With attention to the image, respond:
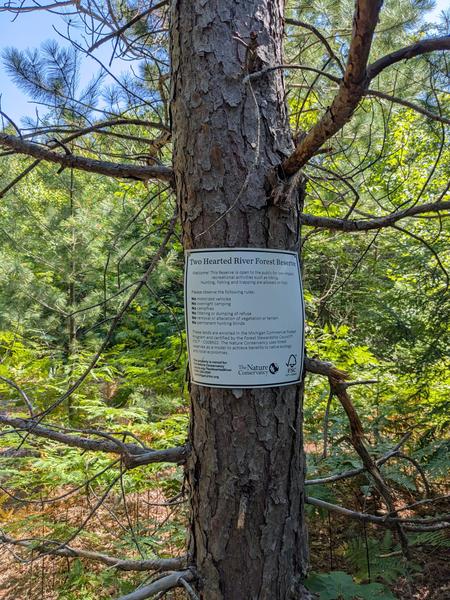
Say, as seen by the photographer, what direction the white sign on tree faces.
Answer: facing the viewer
